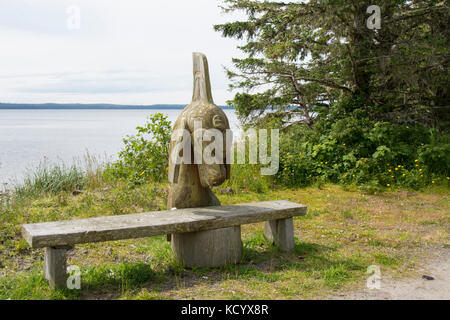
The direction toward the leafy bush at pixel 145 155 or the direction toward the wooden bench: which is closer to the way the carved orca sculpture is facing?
the wooden bench

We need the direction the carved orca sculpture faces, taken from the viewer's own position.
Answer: facing the viewer and to the right of the viewer

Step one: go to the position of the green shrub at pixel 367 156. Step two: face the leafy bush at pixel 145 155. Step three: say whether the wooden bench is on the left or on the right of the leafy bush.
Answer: left

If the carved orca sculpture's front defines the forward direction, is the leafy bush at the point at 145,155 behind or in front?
behind

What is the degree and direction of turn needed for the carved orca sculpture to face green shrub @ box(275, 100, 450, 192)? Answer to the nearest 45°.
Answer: approximately 90° to its left
